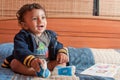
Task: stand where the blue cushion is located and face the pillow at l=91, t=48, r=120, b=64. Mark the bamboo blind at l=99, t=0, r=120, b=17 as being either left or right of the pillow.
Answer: left

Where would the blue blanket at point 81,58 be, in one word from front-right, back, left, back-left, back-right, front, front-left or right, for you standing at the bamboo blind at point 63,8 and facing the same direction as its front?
front

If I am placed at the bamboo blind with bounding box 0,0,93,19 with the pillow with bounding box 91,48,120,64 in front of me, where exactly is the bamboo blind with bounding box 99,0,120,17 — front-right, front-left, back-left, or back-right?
front-left

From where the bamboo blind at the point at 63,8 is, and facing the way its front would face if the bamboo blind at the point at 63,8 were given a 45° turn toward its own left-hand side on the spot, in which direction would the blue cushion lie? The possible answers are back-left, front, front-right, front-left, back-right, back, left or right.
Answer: right

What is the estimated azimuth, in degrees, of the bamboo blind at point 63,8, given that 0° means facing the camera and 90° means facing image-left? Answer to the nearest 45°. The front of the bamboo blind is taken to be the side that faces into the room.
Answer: approximately 0°

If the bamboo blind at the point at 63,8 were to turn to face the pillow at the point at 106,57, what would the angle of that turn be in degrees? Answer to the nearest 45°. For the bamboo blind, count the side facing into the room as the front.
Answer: approximately 45° to its left
